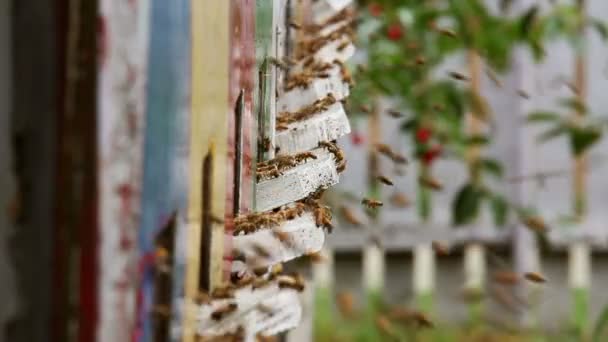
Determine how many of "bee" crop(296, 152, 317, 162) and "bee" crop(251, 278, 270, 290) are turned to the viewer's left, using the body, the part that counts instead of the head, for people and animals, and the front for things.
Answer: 2

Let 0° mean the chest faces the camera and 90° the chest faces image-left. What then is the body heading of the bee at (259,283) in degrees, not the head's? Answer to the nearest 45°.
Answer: approximately 90°

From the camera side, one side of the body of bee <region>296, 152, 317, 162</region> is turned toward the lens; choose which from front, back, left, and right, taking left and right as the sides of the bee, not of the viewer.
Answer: left
